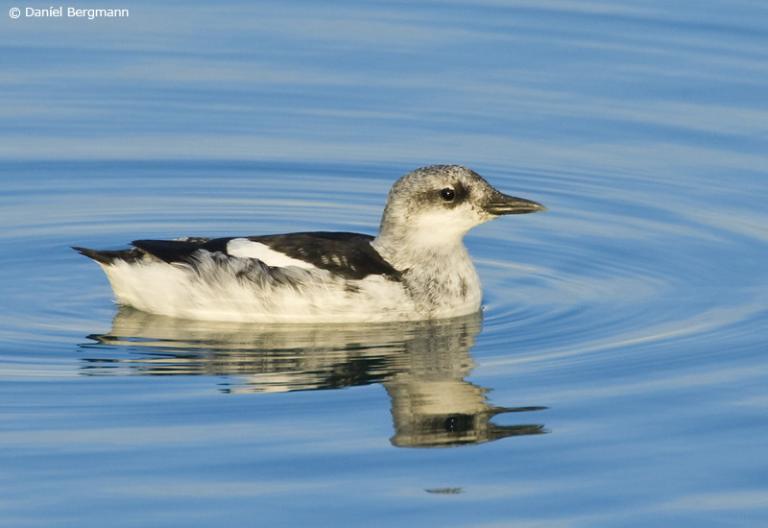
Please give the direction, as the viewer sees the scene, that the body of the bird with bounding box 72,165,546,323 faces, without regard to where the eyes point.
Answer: to the viewer's right
